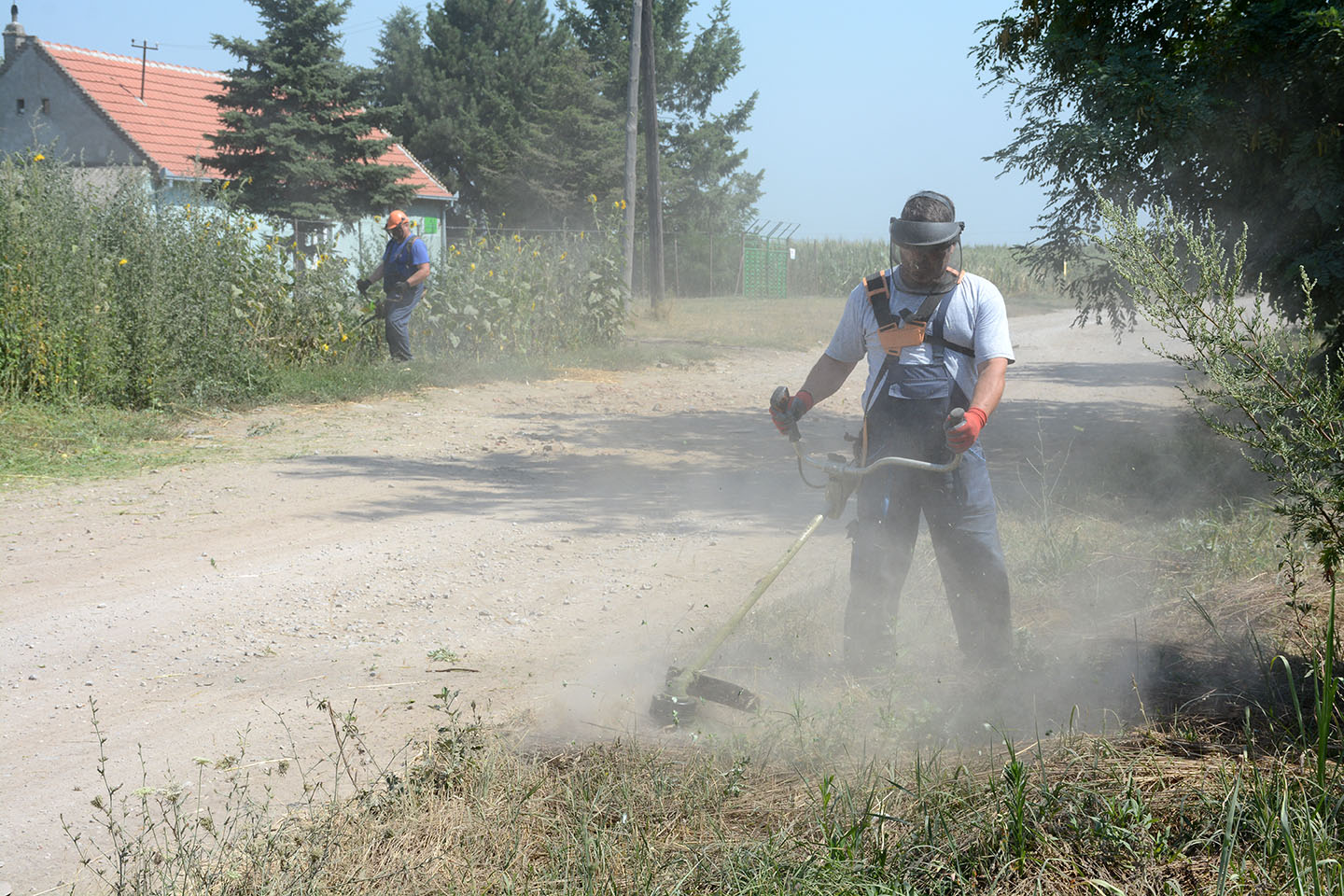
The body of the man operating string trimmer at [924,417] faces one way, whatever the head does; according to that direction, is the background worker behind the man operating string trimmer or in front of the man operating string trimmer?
behind

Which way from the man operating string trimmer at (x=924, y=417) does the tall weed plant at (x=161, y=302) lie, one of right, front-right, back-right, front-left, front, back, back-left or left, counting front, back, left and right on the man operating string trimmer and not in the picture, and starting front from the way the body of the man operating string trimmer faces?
back-right

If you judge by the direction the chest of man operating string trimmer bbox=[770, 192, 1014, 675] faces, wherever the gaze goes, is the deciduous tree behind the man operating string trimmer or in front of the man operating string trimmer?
behind

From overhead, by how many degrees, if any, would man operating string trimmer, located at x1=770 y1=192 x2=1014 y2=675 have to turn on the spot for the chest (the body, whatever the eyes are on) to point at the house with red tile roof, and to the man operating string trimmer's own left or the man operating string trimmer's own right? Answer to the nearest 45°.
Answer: approximately 135° to the man operating string trimmer's own right

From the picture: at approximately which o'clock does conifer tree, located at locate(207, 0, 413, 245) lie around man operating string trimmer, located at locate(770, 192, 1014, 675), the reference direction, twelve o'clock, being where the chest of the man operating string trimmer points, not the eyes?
The conifer tree is roughly at 5 o'clock from the man operating string trimmer.

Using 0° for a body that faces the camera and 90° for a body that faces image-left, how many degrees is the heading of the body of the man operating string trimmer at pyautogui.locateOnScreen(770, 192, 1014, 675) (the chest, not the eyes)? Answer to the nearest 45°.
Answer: approximately 0°
